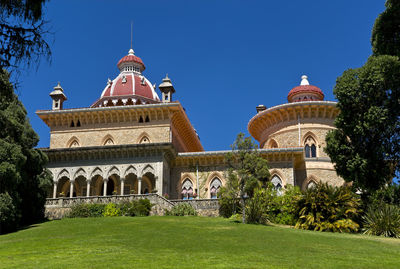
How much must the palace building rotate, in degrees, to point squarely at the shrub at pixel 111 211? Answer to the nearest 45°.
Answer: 0° — it already faces it

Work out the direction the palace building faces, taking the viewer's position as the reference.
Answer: facing the viewer

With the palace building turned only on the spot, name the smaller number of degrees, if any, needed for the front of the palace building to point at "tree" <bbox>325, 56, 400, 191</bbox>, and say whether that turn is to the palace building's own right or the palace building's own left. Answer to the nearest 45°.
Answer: approximately 45° to the palace building's own left

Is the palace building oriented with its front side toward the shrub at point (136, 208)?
yes

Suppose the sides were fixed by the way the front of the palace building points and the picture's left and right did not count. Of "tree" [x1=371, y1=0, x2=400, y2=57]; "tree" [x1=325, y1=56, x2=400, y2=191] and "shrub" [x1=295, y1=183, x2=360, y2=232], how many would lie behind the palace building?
0

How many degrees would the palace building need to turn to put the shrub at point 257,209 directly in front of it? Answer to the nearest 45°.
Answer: approximately 45° to its left

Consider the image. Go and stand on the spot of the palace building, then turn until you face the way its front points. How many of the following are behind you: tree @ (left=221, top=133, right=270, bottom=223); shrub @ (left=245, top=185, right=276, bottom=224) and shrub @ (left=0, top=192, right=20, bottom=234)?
0

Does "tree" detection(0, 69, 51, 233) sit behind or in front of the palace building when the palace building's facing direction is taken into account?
in front

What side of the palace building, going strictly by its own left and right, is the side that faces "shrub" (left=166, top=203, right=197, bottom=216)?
front

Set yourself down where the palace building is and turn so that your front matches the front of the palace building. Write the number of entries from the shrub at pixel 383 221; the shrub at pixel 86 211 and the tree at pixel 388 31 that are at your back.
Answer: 0

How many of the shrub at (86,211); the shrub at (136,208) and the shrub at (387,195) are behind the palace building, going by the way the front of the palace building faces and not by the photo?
0

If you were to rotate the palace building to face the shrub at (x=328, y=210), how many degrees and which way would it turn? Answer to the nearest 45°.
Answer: approximately 45° to its left

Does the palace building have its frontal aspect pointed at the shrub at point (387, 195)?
no

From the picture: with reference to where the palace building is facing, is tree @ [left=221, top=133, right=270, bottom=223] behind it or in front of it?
in front

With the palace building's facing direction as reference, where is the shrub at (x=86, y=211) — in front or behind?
in front
